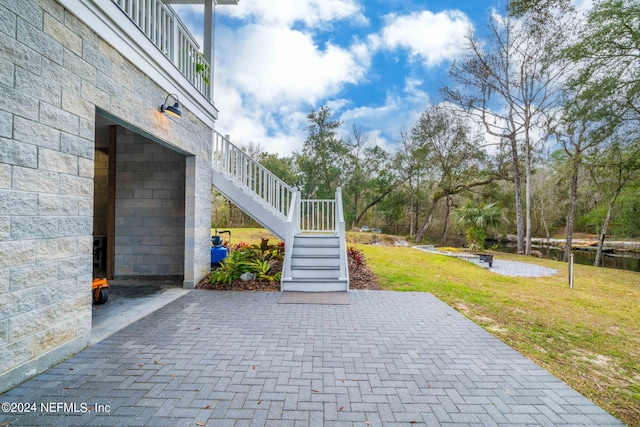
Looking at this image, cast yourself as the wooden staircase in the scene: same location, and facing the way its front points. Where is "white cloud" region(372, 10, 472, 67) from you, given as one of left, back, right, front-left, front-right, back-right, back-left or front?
back-left

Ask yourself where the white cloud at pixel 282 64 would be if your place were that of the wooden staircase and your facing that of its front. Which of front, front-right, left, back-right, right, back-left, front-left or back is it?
back

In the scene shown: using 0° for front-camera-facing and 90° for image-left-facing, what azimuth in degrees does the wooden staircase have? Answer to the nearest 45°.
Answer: approximately 0°

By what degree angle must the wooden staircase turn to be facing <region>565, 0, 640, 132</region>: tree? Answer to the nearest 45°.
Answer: approximately 90° to its left

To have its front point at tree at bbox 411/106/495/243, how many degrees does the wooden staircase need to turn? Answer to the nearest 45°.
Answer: approximately 135° to its left
